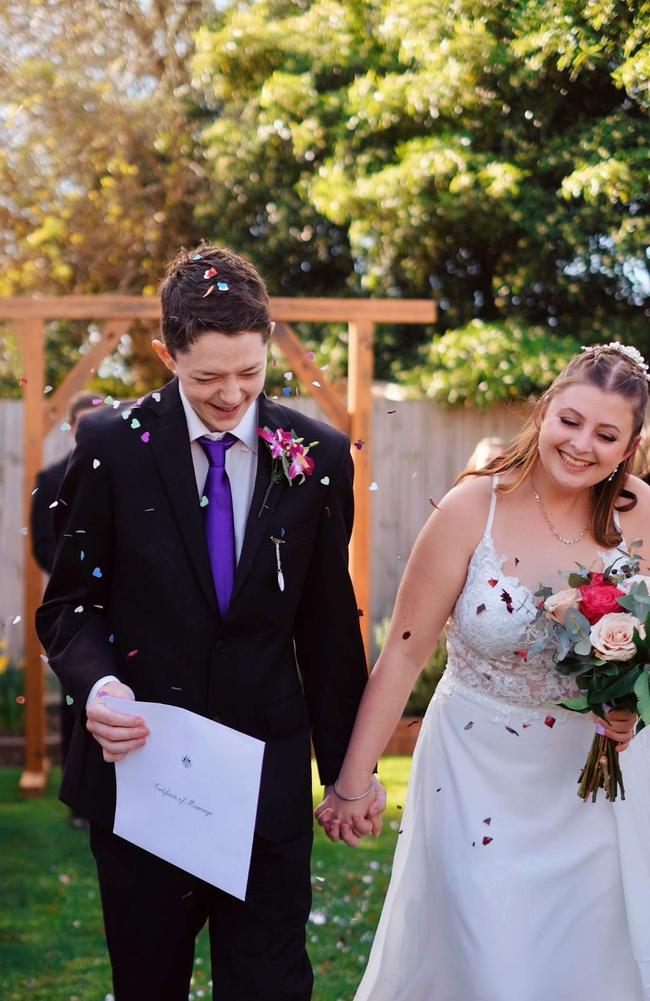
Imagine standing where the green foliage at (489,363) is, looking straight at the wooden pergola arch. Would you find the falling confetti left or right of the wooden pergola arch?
left

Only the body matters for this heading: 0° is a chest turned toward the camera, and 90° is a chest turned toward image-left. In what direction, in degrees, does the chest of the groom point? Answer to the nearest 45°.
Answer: approximately 0°

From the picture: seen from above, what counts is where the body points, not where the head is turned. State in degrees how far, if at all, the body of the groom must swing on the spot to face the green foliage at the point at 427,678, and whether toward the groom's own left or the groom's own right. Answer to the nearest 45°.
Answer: approximately 180°

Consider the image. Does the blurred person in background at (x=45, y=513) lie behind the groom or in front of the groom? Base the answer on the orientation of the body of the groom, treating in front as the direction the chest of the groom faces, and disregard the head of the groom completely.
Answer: behind

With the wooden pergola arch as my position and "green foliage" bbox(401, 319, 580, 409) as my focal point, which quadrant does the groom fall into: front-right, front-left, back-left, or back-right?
back-right

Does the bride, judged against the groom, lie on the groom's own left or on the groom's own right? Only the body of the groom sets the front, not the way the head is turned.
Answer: on the groom's own left

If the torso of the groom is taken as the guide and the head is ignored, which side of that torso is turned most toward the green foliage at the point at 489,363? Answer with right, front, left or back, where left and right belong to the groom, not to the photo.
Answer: back

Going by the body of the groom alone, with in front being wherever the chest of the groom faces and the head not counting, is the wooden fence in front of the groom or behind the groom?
behind
